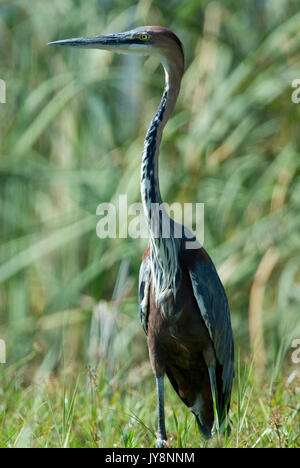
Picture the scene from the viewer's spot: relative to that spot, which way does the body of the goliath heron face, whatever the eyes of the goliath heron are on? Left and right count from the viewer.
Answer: facing the viewer and to the left of the viewer
